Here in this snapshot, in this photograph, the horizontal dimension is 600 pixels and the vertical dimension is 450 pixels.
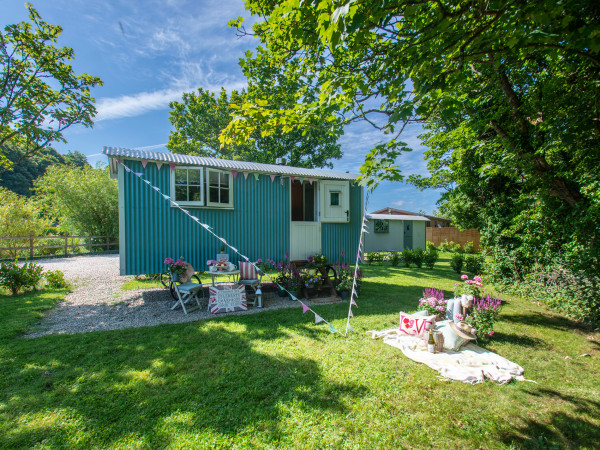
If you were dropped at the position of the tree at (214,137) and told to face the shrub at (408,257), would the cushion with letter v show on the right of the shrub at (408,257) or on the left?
right

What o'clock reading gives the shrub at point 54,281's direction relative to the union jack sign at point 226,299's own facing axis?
The shrub is roughly at 4 o'clock from the union jack sign.

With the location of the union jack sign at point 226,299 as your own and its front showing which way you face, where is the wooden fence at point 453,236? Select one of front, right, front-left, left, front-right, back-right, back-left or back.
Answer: back-left

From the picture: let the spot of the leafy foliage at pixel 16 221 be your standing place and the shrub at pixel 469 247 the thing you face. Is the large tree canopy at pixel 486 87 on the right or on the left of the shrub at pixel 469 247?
right

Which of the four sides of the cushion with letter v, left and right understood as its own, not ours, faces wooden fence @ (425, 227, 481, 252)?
back

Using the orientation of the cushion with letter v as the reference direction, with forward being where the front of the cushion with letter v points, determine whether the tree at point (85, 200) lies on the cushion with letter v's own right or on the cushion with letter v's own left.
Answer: on the cushion with letter v's own right

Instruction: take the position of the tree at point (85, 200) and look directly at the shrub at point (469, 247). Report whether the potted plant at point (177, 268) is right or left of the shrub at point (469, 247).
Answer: right

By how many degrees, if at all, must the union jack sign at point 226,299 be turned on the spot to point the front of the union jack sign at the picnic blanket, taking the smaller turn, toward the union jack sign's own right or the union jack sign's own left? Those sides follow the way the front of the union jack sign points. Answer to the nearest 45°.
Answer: approximately 45° to the union jack sign's own left

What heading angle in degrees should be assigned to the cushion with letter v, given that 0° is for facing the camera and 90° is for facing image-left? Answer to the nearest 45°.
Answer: approximately 0°

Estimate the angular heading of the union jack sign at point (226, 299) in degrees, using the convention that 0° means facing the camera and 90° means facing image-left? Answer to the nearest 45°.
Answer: approximately 0°

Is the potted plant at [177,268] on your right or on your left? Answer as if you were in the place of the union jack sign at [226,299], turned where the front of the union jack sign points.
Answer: on your right

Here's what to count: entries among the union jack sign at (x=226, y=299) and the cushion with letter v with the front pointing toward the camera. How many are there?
2

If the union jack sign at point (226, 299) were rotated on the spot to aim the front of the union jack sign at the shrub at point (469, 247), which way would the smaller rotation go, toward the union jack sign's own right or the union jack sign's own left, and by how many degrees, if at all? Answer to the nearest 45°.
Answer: approximately 135° to the union jack sign's own left

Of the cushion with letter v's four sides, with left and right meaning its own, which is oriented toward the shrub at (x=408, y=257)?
back
